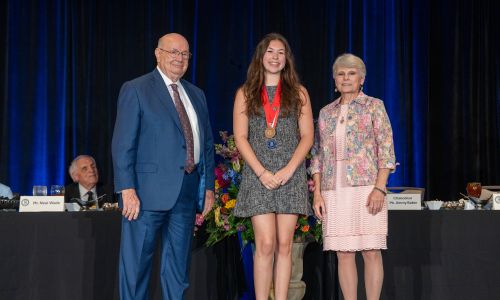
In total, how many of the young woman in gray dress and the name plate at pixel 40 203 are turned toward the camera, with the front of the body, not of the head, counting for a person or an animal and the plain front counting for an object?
2

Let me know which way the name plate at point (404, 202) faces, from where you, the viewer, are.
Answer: facing the viewer

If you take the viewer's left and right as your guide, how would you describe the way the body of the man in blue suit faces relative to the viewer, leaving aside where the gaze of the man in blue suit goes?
facing the viewer and to the right of the viewer

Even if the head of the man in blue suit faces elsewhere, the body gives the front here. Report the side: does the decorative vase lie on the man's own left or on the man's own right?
on the man's own left

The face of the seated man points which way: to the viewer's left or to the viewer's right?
to the viewer's right

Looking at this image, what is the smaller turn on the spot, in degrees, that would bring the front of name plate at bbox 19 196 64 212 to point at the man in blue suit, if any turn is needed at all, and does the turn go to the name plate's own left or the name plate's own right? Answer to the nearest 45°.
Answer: approximately 45° to the name plate's own left

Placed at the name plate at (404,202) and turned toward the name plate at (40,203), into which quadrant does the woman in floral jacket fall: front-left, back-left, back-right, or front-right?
front-left

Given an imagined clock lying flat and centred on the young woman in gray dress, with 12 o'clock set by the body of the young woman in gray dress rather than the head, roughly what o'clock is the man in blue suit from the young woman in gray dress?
The man in blue suit is roughly at 3 o'clock from the young woman in gray dress.

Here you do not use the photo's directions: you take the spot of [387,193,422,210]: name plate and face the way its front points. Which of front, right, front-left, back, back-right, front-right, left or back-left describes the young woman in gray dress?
front-right

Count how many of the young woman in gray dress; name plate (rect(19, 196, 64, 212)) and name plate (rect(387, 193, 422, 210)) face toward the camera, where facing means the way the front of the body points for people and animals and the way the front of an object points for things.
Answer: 3

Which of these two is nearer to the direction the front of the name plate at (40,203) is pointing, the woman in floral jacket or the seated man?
the woman in floral jacket

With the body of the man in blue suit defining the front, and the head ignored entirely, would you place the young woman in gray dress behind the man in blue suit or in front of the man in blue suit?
in front

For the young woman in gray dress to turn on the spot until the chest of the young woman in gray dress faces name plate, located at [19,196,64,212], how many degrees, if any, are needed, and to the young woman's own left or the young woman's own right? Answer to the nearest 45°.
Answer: approximately 90° to the young woman's own right

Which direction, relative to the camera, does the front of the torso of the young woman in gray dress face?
toward the camera

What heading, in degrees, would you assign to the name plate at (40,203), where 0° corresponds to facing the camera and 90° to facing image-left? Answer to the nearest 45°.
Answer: approximately 0°

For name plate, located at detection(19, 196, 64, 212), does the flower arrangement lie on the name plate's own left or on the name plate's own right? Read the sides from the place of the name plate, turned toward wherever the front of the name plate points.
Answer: on the name plate's own left
